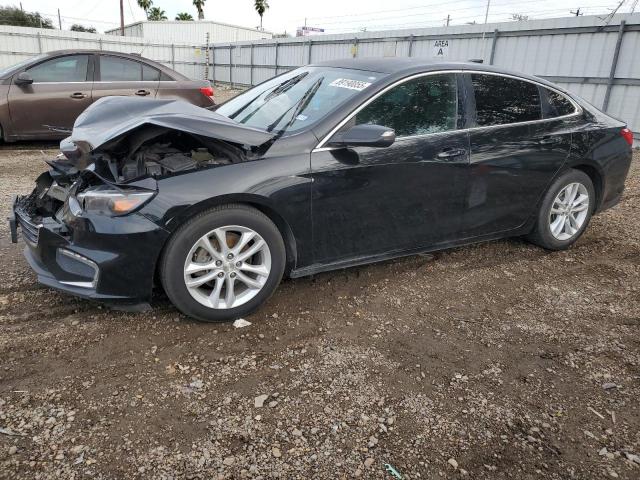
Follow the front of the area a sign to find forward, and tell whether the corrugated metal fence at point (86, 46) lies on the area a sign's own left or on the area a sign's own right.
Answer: on the area a sign's own right

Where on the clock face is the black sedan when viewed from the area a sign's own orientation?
The black sedan is roughly at 12 o'clock from the area a sign.

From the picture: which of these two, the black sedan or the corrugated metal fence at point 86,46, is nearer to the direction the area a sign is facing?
the black sedan

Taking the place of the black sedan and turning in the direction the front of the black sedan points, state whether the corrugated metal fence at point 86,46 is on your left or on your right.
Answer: on your right

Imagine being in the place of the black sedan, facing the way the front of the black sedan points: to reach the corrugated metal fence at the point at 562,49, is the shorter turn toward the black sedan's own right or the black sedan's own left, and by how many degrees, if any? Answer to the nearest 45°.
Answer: approximately 180°

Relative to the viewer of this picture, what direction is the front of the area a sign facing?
facing the viewer

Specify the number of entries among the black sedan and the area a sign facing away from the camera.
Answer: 0

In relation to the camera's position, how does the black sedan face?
facing the viewer and to the left of the viewer
